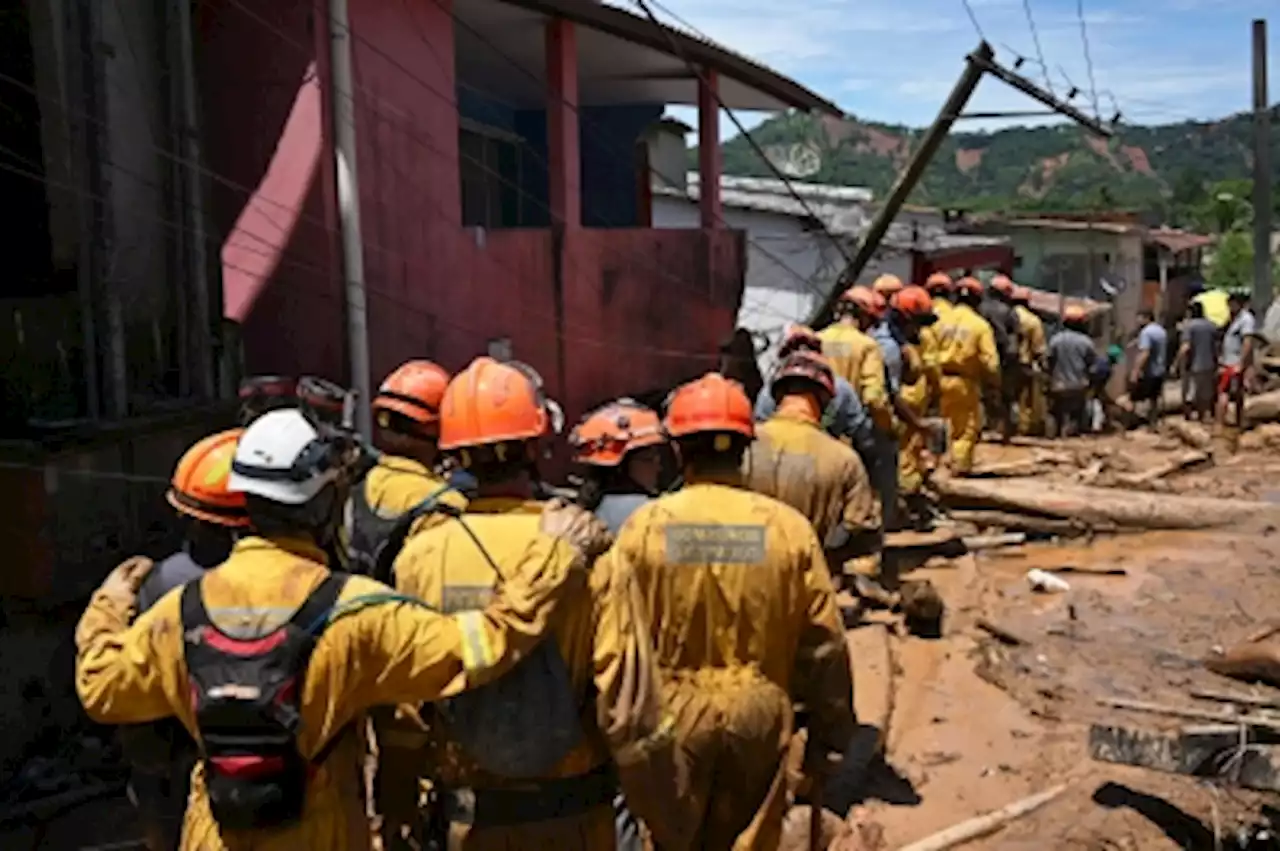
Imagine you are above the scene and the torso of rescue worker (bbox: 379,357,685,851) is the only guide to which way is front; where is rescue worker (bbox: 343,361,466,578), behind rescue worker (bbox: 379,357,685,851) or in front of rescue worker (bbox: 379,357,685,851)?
in front

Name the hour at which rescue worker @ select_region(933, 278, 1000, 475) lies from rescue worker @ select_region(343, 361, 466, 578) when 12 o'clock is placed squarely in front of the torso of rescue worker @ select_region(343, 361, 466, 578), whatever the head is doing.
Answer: rescue worker @ select_region(933, 278, 1000, 475) is roughly at 12 o'clock from rescue worker @ select_region(343, 361, 466, 578).

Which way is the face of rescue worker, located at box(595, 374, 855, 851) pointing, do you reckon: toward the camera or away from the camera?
away from the camera

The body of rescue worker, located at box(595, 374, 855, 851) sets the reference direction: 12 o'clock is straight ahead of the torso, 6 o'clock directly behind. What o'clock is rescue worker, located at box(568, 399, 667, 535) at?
rescue worker, located at box(568, 399, 667, 535) is roughly at 11 o'clock from rescue worker, located at box(595, 374, 855, 851).

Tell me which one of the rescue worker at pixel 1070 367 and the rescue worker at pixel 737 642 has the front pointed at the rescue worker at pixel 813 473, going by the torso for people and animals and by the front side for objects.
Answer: the rescue worker at pixel 737 642

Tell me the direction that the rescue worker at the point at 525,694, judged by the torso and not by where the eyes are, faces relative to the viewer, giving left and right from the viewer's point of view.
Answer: facing away from the viewer

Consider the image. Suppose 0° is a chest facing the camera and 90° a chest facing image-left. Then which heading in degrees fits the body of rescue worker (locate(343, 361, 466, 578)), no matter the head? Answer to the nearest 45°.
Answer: approximately 225°

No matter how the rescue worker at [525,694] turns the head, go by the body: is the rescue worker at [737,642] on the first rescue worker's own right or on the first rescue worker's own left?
on the first rescue worker's own right

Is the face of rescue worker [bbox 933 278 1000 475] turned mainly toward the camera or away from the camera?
away from the camera

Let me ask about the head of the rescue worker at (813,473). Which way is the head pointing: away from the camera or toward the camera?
away from the camera

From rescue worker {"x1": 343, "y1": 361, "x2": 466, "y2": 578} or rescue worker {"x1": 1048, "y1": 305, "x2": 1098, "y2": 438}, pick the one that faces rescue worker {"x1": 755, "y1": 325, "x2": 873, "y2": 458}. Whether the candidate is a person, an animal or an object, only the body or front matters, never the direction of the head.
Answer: rescue worker {"x1": 343, "y1": 361, "x2": 466, "y2": 578}

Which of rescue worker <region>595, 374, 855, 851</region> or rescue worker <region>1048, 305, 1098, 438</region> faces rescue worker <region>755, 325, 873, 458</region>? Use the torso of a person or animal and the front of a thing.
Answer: rescue worker <region>595, 374, 855, 851</region>

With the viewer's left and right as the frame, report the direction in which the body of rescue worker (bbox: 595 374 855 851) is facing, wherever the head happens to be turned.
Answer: facing away from the viewer

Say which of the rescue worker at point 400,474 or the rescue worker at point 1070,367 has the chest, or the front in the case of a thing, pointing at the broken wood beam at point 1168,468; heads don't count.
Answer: the rescue worker at point 400,474

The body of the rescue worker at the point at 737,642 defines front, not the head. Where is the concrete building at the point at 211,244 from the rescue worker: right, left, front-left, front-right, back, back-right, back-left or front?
front-left
